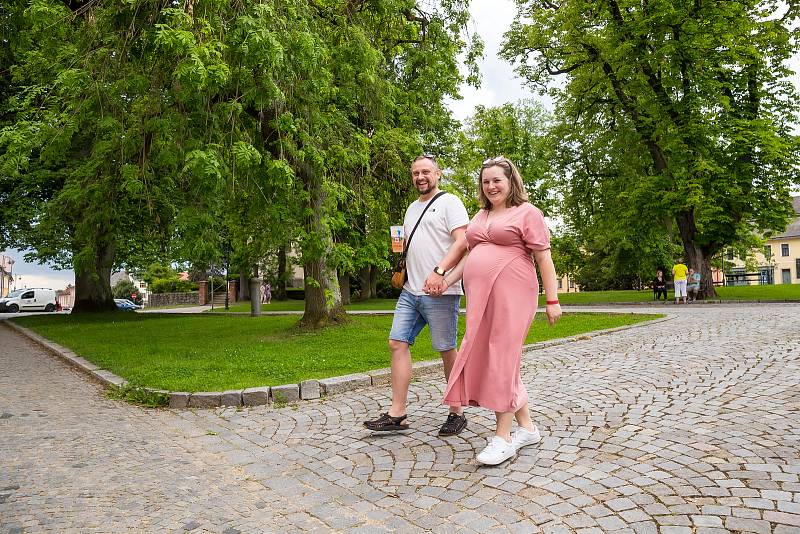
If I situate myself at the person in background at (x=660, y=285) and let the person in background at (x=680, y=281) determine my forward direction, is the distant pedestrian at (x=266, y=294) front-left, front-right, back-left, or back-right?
back-right

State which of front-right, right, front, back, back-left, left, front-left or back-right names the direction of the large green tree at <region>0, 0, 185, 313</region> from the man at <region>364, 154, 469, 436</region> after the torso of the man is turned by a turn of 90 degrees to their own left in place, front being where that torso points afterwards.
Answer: back

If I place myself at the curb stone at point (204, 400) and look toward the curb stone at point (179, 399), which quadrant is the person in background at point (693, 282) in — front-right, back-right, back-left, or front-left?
back-right

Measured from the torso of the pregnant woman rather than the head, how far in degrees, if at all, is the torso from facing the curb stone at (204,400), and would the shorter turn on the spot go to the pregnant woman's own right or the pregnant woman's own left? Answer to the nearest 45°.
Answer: approximately 90° to the pregnant woman's own right

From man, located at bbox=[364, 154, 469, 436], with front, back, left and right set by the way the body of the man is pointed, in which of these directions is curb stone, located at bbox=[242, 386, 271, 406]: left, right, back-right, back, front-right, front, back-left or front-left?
right

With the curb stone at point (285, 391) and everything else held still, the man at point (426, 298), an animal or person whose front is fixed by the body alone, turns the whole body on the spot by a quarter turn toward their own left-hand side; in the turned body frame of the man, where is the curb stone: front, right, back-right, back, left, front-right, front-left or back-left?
back

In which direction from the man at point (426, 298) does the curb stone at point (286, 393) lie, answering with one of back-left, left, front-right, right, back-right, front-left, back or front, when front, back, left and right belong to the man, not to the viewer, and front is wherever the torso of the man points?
right

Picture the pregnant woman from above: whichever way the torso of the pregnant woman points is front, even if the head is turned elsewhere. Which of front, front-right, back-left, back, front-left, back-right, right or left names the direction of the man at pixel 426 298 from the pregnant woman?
right

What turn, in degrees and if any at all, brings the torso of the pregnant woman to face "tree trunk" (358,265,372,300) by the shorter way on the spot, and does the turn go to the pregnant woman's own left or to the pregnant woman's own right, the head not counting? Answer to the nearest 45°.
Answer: approximately 135° to the pregnant woman's own right

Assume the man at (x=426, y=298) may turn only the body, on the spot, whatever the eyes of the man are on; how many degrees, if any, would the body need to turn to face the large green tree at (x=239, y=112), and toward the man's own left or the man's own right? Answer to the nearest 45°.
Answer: approximately 90° to the man's own right
